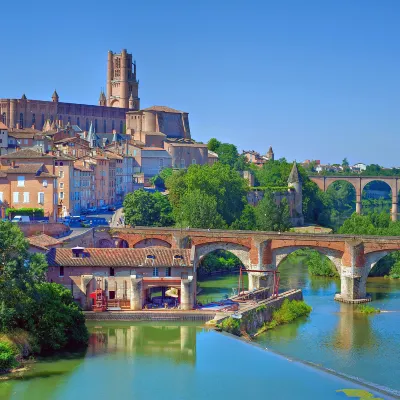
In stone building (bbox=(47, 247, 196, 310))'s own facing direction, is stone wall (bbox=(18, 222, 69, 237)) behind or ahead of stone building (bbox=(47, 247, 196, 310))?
behind

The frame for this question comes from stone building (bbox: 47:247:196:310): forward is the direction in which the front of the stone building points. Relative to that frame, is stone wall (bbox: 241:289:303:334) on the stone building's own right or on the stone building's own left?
on the stone building's own left

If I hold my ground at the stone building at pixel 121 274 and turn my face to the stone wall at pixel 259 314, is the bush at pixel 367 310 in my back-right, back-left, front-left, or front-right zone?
front-left

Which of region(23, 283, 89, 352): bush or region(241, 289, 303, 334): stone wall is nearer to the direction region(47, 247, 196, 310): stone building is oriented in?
the bush

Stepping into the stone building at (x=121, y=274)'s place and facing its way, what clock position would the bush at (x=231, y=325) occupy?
The bush is roughly at 10 o'clock from the stone building.

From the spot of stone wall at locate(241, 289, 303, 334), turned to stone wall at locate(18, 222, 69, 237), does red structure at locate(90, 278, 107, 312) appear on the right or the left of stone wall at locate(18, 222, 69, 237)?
left

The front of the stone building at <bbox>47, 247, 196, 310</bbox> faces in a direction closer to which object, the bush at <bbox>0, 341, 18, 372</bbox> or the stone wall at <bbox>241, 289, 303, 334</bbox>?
the bush

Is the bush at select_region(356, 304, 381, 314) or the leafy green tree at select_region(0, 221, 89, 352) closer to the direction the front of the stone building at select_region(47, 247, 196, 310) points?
the leafy green tree

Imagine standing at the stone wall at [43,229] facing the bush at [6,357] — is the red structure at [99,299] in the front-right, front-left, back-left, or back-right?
front-left

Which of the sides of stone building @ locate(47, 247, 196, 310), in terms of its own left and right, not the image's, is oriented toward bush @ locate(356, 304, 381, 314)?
left

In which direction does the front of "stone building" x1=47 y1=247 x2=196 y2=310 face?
toward the camera

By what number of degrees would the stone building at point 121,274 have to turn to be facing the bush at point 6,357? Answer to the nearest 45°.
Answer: approximately 45° to its right

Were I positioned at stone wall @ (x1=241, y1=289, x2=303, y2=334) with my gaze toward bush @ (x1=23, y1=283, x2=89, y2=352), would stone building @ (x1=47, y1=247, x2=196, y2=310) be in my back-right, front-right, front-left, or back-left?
front-right
